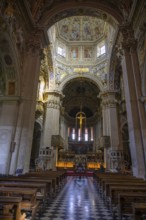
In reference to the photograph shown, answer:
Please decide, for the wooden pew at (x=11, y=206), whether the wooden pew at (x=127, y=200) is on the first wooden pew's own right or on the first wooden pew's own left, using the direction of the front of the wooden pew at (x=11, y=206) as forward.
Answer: on the first wooden pew's own right

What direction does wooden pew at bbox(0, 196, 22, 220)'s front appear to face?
away from the camera

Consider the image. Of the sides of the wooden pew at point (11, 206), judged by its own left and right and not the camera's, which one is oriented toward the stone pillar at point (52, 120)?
front

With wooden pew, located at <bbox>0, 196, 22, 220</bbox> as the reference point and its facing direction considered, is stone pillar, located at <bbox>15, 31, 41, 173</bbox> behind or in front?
in front

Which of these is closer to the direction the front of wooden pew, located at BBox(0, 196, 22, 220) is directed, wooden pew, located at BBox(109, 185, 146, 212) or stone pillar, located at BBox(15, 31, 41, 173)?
the stone pillar

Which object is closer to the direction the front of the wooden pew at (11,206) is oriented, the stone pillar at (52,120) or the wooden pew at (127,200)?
the stone pillar

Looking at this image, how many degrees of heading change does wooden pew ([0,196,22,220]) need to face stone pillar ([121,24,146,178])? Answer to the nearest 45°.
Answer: approximately 45° to its right

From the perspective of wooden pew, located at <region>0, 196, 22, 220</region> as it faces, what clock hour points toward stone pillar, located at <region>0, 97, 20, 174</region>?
The stone pillar is roughly at 12 o'clock from the wooden pew.
